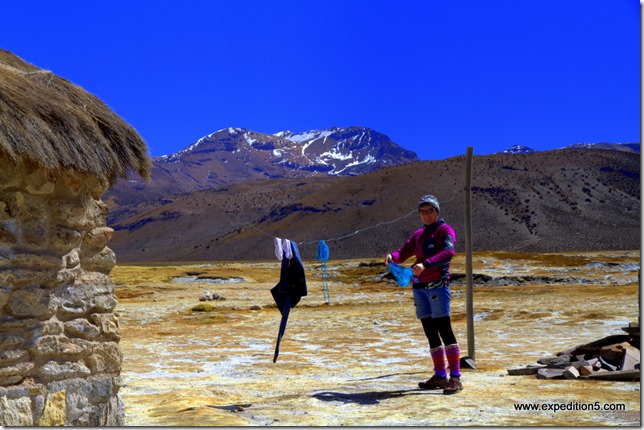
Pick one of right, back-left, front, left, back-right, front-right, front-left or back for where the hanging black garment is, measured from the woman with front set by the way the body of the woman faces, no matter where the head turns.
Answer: front-right

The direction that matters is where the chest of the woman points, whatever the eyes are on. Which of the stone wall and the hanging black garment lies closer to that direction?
the stone wall

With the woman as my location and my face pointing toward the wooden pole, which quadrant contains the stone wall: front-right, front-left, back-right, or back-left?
back-left

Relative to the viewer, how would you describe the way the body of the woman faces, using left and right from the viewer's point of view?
facing the viewer and to the left of the viewer

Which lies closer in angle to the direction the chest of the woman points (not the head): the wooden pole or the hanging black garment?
the hanging black garment

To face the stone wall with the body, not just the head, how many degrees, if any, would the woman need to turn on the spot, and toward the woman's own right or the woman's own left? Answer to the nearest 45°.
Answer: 0° — they already face it

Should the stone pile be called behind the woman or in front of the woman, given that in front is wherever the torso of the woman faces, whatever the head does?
behind

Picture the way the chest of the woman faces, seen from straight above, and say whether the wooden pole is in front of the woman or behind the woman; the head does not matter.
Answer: behind

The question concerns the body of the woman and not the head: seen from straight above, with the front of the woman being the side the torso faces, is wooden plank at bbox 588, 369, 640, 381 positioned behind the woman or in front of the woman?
behind

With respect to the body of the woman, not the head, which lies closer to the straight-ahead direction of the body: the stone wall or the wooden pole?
the stone wall
